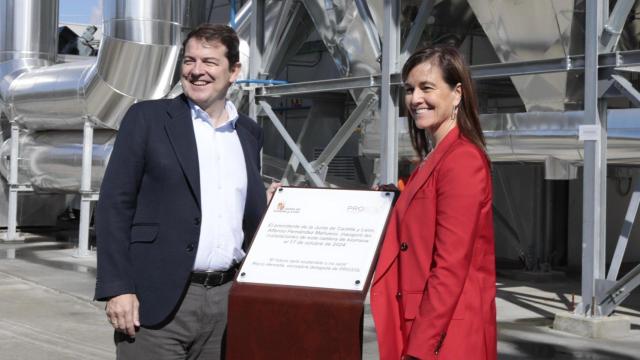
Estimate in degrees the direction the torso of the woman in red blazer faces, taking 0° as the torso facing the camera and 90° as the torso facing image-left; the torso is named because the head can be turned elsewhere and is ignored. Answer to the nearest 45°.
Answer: approximately 45°

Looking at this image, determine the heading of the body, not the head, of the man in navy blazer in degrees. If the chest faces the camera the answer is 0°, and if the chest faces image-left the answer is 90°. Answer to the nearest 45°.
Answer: approximately 315°

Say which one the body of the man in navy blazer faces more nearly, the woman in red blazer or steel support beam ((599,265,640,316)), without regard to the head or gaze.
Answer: the woman in red blazer

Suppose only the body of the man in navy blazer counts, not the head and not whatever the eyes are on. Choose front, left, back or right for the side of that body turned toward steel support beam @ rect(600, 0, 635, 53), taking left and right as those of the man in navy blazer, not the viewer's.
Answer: left

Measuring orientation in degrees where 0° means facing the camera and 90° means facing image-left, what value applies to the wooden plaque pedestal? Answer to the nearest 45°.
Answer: approximately 0°

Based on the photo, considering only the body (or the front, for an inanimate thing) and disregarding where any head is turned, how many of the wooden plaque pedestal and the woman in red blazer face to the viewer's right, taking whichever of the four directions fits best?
0
